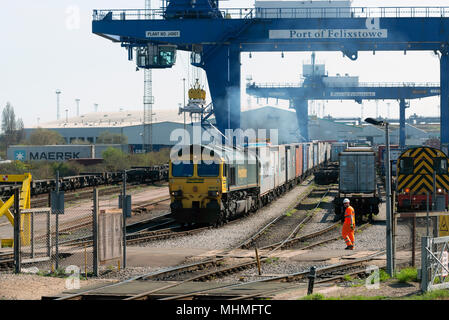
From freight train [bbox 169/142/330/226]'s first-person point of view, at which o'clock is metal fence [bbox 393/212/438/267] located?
The metal fence is roughly at 9 o'clock from the freight train.

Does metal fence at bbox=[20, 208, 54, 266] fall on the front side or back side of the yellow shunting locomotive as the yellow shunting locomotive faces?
on the front side

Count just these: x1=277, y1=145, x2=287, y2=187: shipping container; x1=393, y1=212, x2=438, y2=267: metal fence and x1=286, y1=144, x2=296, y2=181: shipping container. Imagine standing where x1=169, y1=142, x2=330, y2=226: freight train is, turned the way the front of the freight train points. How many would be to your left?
1

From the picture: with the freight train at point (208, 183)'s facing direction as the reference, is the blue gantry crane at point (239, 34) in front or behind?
behind

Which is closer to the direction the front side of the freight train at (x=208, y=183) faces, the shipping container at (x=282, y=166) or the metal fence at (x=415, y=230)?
the metal fence

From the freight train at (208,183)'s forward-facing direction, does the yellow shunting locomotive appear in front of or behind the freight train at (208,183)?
behind

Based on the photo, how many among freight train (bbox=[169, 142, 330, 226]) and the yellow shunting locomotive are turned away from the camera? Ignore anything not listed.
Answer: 0

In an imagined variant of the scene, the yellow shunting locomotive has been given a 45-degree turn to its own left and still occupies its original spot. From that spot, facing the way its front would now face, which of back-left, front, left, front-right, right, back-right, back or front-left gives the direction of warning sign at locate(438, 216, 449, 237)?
front-right

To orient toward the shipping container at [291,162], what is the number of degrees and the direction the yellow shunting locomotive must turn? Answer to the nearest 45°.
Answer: approximately 135° to its right

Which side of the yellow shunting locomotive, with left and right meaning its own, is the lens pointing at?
front

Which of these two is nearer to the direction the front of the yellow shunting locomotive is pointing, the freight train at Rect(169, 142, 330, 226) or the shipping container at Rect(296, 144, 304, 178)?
the freight train

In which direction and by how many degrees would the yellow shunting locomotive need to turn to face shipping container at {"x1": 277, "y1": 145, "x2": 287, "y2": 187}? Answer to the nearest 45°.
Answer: approximately 135° to its right

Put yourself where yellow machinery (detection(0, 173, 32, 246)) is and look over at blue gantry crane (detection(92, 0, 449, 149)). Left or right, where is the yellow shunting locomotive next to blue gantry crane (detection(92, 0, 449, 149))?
right

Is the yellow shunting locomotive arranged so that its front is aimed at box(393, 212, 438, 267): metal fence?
yes

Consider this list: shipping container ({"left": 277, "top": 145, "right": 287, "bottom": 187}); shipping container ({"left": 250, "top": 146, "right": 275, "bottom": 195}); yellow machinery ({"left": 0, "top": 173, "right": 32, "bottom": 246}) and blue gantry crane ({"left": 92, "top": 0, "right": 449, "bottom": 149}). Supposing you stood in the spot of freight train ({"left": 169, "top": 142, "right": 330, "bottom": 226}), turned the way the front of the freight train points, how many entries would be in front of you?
1

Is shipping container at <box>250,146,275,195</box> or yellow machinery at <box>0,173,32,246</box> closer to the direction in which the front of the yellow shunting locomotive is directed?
the yellow machinery

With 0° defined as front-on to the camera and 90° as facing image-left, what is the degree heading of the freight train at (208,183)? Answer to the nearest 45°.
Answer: approximately 45°

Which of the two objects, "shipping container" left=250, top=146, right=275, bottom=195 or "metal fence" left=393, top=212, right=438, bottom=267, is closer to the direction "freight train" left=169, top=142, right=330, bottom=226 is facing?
the metal fence
